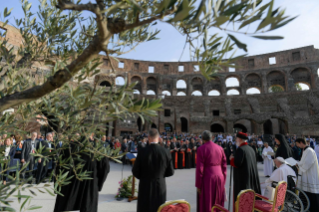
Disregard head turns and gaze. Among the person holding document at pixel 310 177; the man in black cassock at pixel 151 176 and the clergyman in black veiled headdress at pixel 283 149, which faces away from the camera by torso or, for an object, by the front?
the man in black cassock

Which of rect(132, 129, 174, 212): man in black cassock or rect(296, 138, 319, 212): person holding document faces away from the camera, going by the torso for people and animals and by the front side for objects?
the man in black cassock

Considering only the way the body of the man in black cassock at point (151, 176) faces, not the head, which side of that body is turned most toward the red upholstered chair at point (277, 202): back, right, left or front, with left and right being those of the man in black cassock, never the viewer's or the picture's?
right

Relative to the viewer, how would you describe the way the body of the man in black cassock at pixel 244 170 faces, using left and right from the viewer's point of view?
facing away from the viewer and to the left of the viewer

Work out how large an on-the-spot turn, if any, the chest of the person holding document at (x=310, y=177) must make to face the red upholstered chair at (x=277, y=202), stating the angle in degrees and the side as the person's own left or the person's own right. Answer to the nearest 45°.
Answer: approximately 90° to the person's own left

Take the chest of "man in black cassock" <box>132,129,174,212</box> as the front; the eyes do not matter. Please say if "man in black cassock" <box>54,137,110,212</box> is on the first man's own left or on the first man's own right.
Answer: on the first man's own left

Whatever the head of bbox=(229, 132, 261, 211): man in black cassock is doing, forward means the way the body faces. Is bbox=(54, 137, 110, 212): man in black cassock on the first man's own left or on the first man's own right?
on the first man's own left

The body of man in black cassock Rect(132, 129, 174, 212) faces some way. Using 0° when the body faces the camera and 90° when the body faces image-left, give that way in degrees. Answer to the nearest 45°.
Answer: approximately 180°

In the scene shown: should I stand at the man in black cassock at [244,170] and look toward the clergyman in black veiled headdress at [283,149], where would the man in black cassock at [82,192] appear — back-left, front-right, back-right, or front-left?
back-left

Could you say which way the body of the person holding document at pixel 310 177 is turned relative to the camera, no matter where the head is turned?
to the viewer's left

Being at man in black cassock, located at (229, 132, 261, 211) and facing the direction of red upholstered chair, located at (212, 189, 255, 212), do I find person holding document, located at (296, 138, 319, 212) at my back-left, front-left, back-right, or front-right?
back-left
